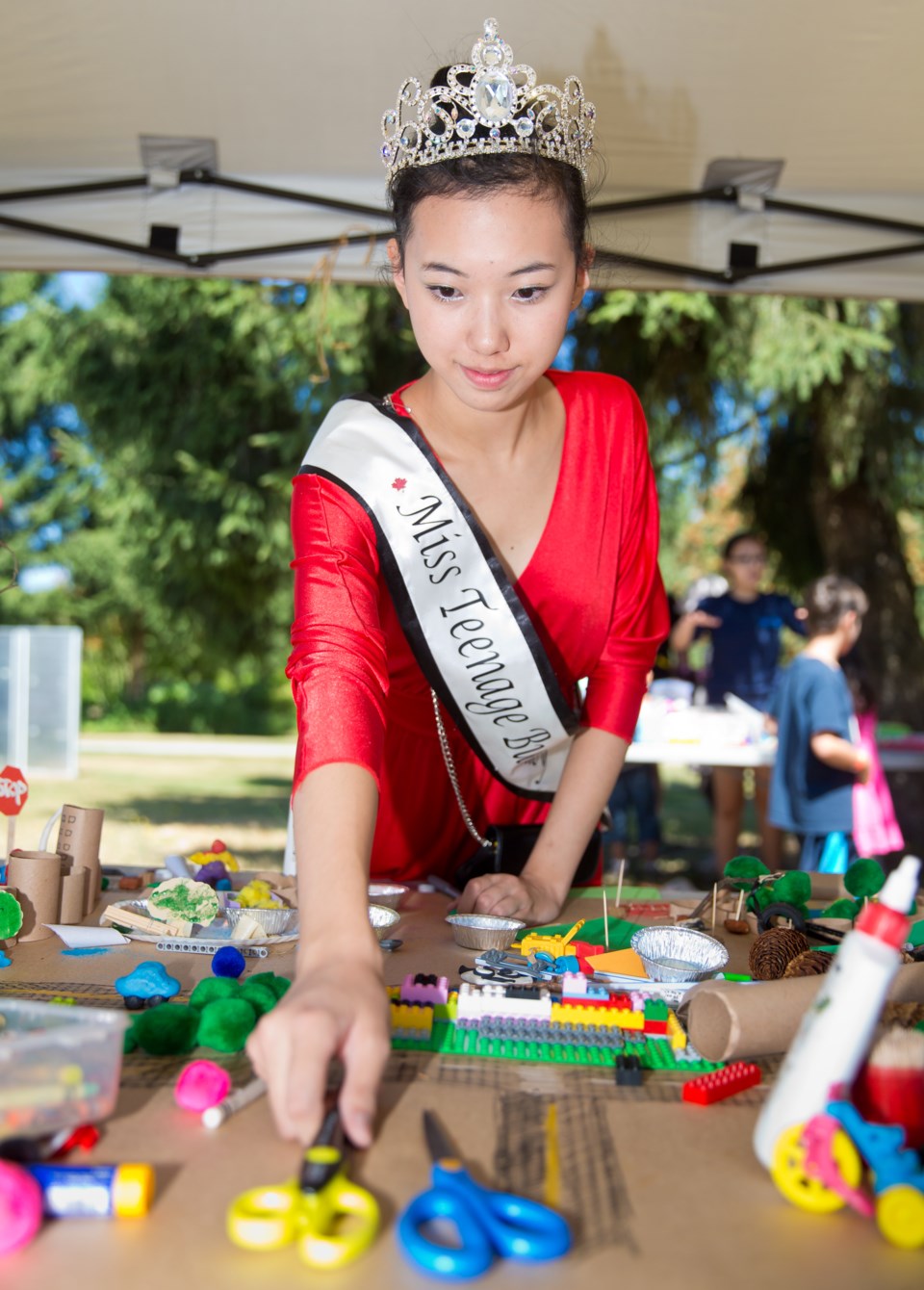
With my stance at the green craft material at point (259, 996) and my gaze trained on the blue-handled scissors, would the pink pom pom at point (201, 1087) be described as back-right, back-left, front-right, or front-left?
front-right

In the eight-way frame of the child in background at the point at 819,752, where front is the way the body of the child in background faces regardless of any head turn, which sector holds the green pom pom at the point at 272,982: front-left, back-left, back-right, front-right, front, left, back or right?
back-right

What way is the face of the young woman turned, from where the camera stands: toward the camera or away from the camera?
toward the camera

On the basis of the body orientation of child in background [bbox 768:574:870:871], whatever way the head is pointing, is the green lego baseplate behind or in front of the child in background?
behind

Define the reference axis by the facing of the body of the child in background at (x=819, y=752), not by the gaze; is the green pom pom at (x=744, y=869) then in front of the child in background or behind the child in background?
behind

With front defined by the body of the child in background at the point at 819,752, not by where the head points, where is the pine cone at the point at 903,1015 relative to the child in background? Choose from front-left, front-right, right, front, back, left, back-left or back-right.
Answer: back-right

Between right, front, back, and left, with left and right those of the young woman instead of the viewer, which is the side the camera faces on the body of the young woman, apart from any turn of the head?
front

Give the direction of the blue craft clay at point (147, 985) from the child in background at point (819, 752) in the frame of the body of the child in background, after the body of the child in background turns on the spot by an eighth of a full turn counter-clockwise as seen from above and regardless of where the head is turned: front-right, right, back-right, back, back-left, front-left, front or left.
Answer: back

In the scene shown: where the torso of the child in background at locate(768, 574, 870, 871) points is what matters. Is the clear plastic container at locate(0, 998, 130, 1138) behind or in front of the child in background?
behind

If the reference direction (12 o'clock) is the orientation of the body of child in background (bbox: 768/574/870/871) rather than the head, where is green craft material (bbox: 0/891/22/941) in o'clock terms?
The green craft material is roughly at 5 o'clock from the child in background.

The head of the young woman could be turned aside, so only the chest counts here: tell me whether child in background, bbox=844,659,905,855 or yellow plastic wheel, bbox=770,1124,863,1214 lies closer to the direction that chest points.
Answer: the yellow plastic wheel

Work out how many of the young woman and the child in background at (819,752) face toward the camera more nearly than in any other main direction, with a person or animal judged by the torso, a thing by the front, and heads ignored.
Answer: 1

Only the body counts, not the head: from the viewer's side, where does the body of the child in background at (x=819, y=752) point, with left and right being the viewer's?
facing away from the viewer and to the right of the viewer

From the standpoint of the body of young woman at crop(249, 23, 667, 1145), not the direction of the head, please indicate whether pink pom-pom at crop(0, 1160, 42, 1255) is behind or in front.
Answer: in front

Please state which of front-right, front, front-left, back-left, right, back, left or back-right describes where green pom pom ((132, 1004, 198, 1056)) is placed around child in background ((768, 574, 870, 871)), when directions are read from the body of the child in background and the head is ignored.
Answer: back-right

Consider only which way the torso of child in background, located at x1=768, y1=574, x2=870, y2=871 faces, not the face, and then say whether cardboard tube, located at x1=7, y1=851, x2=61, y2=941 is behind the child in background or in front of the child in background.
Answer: behind
